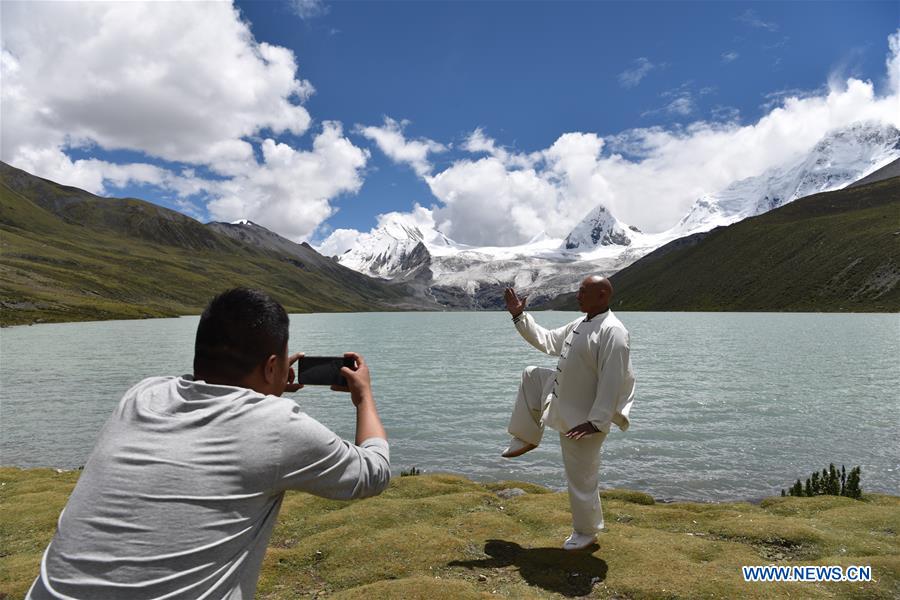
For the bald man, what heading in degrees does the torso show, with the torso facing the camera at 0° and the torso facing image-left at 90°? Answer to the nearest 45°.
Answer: approximately 45°

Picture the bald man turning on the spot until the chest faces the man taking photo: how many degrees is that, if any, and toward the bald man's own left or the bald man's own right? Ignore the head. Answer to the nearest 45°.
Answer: approximately 45° to the bald man's own left

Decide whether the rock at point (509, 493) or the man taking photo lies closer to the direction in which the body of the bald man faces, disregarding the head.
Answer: the man taking photo

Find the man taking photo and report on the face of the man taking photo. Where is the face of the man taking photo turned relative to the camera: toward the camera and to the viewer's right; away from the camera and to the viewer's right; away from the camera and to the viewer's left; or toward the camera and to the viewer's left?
away from the camera and to the viewer's right

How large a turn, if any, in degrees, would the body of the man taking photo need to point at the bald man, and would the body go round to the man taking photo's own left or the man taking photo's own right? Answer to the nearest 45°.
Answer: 0° — they already face them

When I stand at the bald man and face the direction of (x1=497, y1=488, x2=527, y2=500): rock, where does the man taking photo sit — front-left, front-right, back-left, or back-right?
back-left

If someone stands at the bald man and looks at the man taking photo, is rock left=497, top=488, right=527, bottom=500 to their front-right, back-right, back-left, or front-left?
back-right

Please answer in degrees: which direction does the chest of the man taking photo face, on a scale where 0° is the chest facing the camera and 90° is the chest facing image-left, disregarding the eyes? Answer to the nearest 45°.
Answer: approximately 225°

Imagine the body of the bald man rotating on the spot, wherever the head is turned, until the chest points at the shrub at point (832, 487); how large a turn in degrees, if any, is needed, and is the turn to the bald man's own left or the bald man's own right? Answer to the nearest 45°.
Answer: approximately 180°

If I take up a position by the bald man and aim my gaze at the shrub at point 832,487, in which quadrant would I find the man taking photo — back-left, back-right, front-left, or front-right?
back-right
